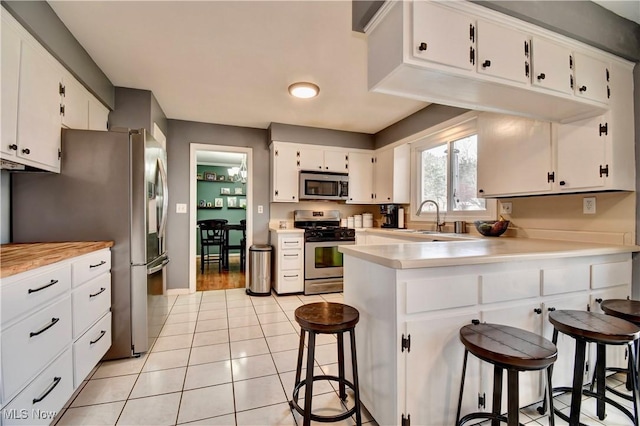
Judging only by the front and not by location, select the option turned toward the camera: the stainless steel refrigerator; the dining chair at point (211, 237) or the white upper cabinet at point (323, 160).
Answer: the white upper cabinet

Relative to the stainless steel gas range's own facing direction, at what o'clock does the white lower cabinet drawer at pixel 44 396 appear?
The white lower cabinet drawer is roughly at 1 o'clock from the stainless steel gas range.

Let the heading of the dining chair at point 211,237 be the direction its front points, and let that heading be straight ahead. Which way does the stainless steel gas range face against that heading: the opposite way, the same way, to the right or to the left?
the opposite way

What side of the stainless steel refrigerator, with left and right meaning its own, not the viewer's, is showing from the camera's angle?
right

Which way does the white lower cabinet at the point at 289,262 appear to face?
toward the camera

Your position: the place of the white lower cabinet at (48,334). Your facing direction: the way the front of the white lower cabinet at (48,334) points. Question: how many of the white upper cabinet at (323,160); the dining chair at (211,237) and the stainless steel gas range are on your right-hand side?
0

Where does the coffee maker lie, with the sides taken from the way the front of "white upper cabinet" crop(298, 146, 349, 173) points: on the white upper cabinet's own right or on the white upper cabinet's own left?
on the white upper cabinet's own left

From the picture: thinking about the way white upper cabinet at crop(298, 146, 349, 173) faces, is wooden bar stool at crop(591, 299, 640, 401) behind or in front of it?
in front

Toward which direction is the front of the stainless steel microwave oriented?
toward the camera

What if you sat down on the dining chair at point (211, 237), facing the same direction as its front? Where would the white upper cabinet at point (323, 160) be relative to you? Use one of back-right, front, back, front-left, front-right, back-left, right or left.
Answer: back-right

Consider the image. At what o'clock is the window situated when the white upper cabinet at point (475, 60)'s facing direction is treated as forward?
The window is roughly at 7 o'clock from the white upper cabinet.

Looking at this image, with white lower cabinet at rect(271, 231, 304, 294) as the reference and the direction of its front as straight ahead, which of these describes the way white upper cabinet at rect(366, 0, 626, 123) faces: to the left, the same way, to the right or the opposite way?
the same way

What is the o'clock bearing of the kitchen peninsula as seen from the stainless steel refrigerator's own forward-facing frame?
The kitchen peninsula is roughly at 2 o'clock from the stainless steel refrigerator.

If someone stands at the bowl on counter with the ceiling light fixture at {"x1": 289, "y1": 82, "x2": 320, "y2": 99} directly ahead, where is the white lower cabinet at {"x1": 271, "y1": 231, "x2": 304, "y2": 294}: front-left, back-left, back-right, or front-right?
front-right

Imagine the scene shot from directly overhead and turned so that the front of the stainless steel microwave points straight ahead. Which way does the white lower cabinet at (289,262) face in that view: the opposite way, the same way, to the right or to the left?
the same way

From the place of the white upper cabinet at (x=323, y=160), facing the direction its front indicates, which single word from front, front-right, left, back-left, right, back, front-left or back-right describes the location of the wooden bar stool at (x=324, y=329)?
front

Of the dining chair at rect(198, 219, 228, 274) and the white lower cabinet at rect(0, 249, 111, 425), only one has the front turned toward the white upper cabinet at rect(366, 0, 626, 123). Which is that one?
the white lower cabinet

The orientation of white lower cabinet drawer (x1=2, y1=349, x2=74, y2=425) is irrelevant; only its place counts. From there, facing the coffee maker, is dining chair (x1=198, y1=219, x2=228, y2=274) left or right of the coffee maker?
left

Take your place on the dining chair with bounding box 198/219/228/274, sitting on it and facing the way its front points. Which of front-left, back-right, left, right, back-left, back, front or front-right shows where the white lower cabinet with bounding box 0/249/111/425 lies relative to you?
back

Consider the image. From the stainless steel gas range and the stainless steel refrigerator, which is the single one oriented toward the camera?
the stainless steel gas range
